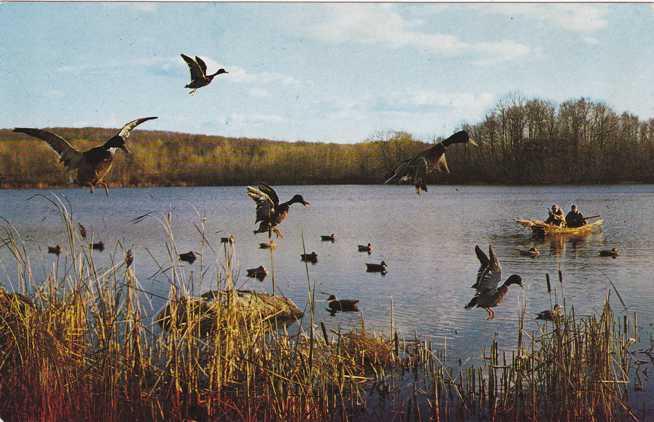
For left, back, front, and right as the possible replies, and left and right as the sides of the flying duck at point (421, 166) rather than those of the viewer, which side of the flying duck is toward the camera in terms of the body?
right

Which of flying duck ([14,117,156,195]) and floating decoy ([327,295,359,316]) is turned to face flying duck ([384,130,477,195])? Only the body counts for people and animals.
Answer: flying duck ([14,117,156,195])

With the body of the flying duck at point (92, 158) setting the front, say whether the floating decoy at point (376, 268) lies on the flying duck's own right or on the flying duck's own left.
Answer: on the flying duck's own left

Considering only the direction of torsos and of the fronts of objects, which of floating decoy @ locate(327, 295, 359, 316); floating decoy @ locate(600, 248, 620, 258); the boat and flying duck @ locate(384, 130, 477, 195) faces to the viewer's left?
floating decoy @ locate(327, 295, 359, 316)

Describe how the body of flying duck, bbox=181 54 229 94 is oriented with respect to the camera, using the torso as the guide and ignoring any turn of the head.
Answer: to the viewer's right

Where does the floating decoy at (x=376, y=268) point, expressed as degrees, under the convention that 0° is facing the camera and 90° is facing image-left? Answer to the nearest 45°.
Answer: approximately 270°

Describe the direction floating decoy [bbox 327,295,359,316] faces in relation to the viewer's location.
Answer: facing to the left of the viewer
